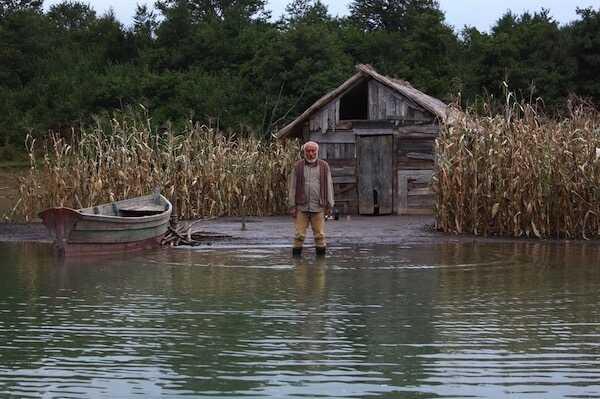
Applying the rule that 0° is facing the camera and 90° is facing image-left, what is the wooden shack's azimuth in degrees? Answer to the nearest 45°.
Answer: approximately 0°

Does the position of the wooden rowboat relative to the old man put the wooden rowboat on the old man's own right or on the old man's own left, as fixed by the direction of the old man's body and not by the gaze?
on the old man's own right

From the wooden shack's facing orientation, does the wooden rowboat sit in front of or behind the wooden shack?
in front

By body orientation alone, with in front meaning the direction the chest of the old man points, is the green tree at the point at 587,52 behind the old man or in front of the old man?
behind

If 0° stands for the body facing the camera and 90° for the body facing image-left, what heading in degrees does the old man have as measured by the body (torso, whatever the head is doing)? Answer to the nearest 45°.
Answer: approximately 0°

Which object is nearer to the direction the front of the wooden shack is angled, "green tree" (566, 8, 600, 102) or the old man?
the old man

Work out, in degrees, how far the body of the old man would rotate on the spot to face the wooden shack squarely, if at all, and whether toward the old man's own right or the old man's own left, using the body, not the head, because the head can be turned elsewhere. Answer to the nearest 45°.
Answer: approximately 180°

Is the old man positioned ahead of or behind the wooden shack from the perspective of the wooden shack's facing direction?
ahead

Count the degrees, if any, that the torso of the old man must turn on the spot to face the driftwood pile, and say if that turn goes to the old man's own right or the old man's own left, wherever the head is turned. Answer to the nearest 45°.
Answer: approximately 135° to the old man's own right

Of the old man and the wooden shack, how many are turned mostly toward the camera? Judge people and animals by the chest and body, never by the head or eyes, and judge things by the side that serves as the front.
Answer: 2

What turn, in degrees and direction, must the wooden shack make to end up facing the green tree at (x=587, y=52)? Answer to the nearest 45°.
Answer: approximately 135° to its left
